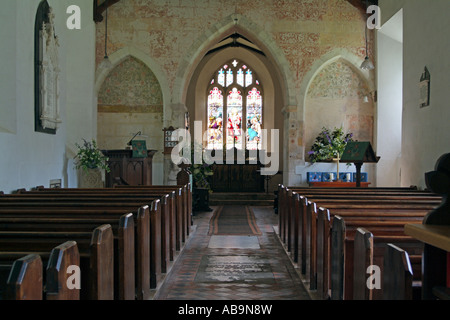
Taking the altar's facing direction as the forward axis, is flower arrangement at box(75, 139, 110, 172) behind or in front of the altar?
in front

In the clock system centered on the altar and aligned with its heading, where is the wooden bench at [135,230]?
The wooden bench is roughly at 12 o'clock from the altar.

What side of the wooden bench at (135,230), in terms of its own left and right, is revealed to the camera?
back

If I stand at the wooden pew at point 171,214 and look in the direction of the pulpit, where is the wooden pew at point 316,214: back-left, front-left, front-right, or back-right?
back-right

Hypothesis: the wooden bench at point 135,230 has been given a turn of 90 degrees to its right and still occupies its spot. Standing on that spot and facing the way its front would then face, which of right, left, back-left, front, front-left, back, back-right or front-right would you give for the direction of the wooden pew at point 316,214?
front

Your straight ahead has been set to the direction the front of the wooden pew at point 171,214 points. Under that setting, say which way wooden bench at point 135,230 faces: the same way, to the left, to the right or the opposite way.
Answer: the same way

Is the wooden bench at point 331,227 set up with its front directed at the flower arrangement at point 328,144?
yes

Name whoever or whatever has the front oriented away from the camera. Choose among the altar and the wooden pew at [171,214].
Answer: the wooden pew

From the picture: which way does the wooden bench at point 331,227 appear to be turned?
away from the camera

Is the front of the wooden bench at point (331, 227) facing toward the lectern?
yes

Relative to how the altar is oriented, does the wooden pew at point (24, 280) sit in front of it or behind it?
in front

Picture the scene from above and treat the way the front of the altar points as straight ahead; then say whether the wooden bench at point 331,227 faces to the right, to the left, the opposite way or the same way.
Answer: the opposite way

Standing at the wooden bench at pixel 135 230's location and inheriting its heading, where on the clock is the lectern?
The lectern is roughly at 2 o'clock from the wooden bench.

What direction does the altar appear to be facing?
toward the camera

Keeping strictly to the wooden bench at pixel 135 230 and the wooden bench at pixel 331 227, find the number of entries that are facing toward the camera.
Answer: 0

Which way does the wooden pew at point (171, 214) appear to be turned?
away from the camera
